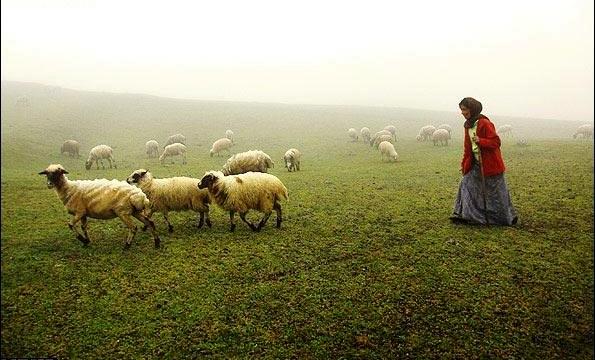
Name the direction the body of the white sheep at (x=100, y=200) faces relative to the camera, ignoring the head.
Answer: to the viewer's left

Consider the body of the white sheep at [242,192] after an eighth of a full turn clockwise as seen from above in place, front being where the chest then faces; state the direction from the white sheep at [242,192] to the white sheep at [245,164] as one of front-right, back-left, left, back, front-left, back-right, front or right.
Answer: front-right

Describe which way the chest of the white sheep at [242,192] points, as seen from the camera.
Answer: to the viewer's left

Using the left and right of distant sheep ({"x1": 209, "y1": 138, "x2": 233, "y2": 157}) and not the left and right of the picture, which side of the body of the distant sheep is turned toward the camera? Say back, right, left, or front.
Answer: left

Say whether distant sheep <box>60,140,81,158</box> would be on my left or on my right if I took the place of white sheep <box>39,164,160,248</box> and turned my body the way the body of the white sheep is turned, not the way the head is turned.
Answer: on my right

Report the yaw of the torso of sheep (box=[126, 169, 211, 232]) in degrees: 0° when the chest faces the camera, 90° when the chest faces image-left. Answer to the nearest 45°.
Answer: approximately 90°

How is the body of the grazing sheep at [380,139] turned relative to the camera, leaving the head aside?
to the viewer's left

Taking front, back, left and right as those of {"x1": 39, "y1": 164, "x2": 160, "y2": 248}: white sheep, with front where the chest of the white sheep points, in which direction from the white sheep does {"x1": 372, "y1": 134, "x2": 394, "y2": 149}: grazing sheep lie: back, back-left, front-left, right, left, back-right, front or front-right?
back-right

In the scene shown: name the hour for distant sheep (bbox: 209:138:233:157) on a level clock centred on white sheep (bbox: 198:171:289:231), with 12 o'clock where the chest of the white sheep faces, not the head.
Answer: The distant sheep is roughly at 3 o'clock from the white sheep.
